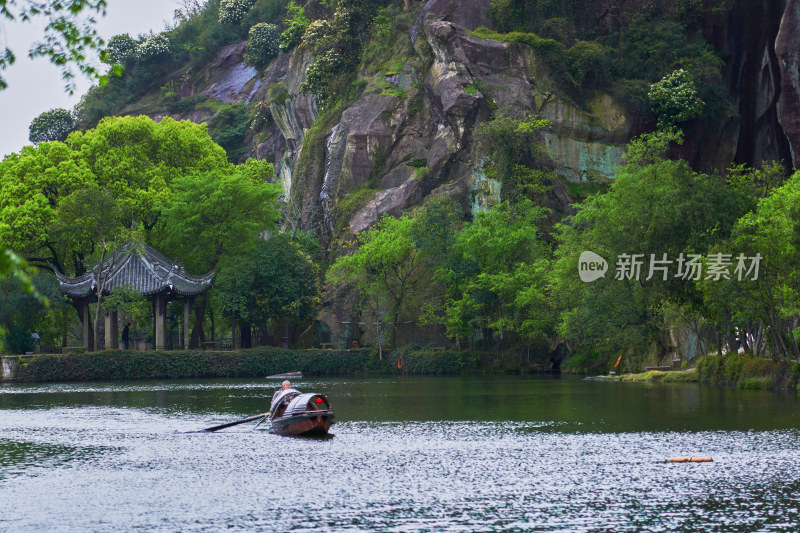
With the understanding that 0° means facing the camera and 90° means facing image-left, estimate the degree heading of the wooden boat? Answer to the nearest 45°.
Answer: approximately 315°

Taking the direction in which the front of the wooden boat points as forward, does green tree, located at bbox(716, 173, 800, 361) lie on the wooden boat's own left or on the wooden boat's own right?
on the wooden boat's own left
